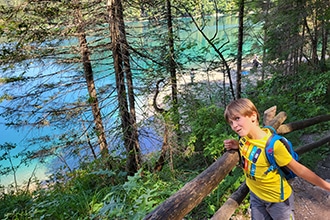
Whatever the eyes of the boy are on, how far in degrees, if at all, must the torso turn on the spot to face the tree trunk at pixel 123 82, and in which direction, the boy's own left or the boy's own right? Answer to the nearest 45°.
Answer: approximately 90° to the boy's own right

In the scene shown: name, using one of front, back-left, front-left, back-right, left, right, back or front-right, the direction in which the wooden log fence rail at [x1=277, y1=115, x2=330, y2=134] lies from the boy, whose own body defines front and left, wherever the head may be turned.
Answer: back-right

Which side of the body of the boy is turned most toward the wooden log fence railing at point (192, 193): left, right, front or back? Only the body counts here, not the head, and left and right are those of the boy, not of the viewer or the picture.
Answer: front

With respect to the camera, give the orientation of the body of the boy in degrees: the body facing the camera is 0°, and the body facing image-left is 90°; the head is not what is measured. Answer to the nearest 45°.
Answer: approximately 45°

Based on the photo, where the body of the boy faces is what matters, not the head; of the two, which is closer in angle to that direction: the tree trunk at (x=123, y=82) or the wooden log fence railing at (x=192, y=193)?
the wooden log fence railing

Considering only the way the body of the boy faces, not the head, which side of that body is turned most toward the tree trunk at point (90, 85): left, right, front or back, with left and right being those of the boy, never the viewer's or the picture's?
right
